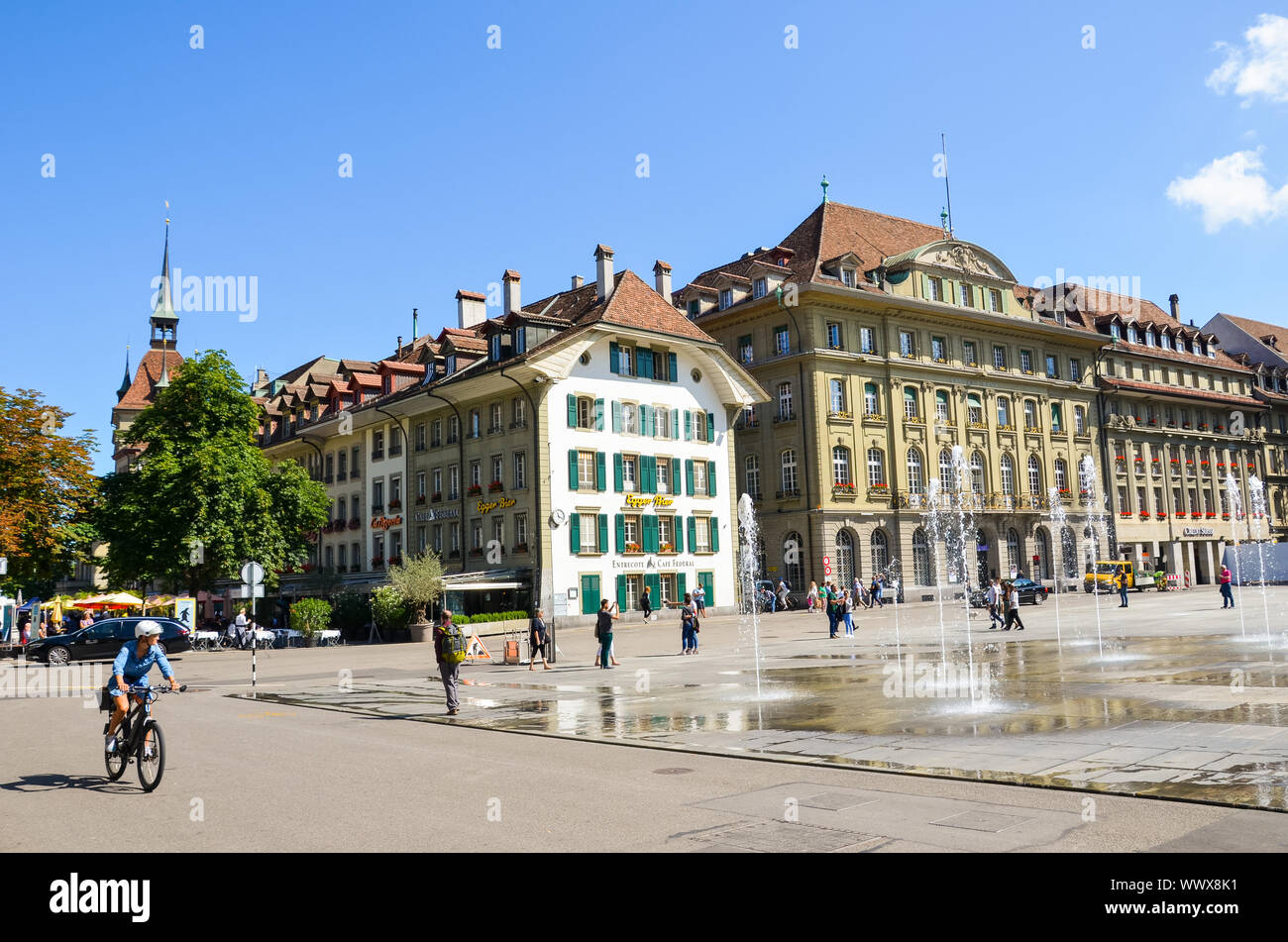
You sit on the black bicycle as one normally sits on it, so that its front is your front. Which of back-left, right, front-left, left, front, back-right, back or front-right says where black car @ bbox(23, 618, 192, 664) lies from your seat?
back-left

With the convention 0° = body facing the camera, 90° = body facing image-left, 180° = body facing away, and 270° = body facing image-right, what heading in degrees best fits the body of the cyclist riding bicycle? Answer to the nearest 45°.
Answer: approximately 315°

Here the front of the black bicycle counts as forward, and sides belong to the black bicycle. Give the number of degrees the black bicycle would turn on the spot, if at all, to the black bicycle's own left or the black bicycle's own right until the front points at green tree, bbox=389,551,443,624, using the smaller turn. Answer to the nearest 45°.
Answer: approximately 135° to the black bicycle's own left

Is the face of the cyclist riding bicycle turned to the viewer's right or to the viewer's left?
to the viewer's right

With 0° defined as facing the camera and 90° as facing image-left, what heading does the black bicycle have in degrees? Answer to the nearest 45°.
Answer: approximately 315°

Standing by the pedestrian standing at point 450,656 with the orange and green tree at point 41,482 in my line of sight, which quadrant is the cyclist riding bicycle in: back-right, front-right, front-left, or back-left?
back-left

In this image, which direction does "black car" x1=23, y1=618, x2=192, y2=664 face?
to the viewer's left
